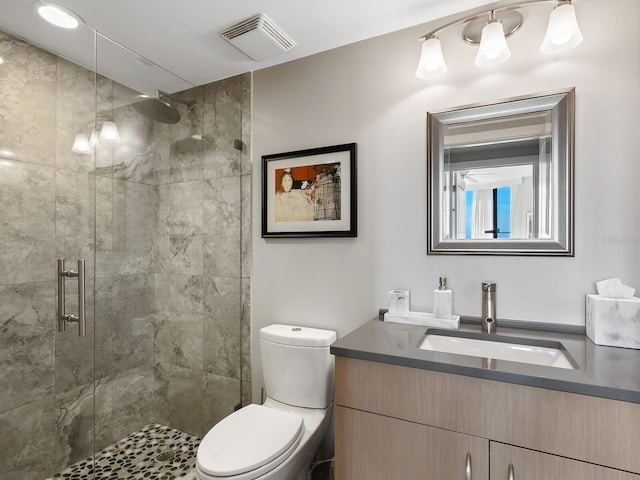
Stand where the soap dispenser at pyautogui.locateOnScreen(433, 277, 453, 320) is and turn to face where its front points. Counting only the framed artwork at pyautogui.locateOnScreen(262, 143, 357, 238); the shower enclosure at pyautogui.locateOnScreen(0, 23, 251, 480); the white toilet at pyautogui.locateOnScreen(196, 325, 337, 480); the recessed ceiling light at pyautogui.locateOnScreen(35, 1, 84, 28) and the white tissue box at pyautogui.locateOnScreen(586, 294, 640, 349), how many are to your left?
1

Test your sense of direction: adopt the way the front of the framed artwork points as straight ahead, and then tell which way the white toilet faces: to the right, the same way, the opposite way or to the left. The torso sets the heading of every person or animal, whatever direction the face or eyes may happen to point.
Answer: the same way

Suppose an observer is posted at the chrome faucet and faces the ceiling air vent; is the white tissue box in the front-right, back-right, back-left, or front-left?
back-left

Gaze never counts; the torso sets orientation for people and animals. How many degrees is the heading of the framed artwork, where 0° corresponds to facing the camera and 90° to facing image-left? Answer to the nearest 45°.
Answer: approximately 45°

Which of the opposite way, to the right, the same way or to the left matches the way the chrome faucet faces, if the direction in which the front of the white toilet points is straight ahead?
the same way

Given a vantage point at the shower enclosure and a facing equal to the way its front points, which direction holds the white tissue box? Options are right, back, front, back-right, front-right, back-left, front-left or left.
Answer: front

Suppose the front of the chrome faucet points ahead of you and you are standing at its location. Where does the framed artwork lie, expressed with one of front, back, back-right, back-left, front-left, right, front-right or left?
right

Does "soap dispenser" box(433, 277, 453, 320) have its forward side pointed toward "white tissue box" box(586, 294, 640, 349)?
no

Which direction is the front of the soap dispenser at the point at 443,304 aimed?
toward the camera

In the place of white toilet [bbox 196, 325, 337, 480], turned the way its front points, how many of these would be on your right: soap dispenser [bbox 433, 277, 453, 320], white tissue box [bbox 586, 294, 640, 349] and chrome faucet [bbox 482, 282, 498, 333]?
0

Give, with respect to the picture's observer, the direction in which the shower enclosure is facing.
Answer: facing the viewer and to the right of the viewer

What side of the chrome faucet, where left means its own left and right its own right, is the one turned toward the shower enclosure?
right

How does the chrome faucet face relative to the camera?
toward the camera

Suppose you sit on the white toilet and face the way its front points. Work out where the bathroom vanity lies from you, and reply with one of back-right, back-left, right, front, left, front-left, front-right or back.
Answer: left

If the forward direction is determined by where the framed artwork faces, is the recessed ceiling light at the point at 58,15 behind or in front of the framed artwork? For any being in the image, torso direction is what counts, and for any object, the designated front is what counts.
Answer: in front

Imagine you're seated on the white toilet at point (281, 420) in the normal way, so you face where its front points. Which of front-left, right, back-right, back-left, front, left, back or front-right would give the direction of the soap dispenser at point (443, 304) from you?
back-left
